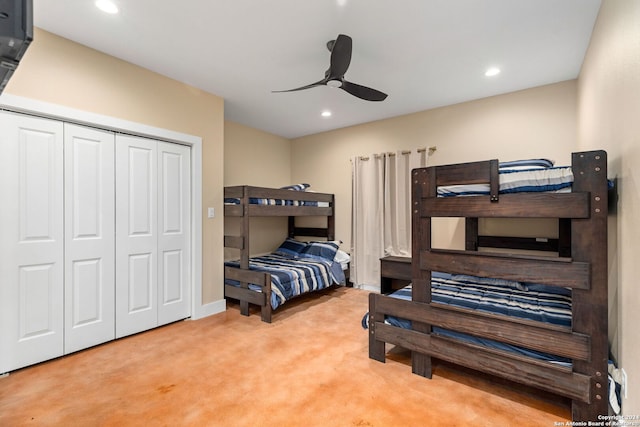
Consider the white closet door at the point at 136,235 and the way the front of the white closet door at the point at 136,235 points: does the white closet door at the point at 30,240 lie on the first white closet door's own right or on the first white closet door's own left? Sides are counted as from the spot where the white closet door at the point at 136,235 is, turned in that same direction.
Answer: on the first white closet door's own right

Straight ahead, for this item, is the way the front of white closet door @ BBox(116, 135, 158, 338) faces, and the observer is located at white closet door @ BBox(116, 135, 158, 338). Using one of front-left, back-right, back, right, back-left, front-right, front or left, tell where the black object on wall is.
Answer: front-right

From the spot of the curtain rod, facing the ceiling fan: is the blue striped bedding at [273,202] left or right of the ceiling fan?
right

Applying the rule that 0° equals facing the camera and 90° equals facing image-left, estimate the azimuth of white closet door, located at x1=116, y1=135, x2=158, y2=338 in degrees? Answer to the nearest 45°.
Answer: approximately 315°

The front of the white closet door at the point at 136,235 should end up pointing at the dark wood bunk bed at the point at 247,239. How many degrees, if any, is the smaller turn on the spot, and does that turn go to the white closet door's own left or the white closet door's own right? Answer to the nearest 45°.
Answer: approximately 45° to the white closet door's own left

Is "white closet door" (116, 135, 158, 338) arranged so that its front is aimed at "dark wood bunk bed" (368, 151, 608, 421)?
yes

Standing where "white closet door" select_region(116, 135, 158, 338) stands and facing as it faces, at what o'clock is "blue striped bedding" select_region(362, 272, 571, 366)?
The blue striped bedding is roughly at 12 o'clock from the white closet door.

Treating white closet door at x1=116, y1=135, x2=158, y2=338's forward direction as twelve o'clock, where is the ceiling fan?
The ceiling fan is roughly at 12 o'clock from the white closet door.
